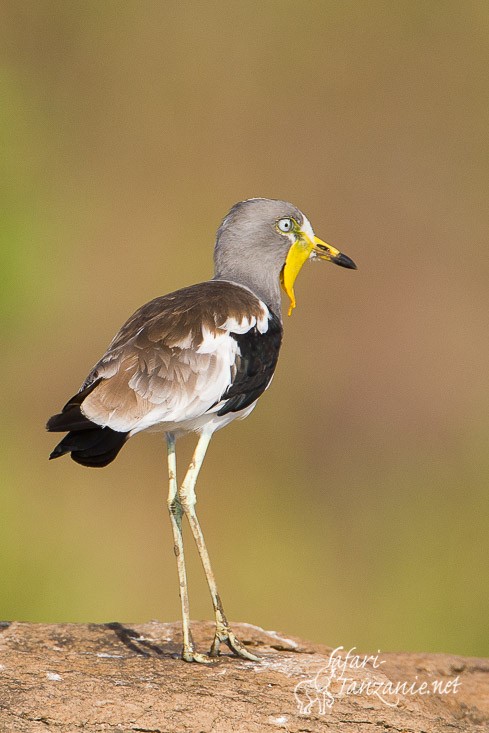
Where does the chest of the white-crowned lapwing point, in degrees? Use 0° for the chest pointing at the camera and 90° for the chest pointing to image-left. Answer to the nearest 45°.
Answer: approximately 270°
